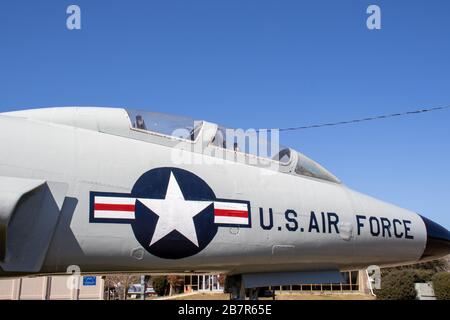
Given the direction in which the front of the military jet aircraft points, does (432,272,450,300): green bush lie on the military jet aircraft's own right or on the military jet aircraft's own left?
on the military jet aircraft's own left

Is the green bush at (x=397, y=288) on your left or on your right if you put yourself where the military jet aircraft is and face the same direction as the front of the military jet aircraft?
on your left

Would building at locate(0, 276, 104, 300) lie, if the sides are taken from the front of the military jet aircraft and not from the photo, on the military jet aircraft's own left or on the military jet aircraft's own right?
on the military jet aircraft's own left

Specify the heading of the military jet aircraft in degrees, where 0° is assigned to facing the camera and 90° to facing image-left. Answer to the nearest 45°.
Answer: approximately 270°

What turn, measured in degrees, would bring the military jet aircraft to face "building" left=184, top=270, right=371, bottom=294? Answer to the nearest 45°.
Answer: approximately 90° to its left
